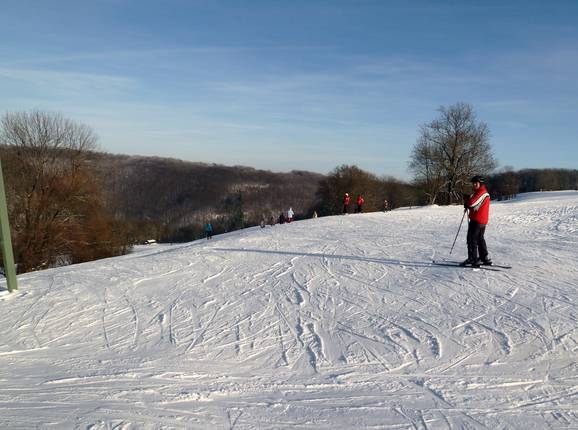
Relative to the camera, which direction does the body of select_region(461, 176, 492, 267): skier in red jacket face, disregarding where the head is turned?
to the viewer's left

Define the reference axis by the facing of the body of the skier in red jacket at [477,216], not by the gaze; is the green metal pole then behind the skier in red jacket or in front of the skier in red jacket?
in front
